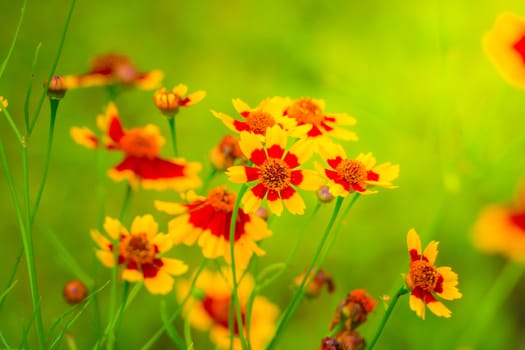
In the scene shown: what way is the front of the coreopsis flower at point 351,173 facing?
toward the camera

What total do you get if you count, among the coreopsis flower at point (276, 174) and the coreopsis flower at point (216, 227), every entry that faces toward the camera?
2

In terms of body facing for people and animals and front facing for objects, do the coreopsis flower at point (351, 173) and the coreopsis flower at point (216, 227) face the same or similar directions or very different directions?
same or similar directions

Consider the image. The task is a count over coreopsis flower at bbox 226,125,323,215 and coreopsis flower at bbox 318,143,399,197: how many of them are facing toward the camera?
2

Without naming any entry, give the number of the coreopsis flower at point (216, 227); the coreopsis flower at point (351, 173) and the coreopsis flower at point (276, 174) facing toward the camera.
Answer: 3

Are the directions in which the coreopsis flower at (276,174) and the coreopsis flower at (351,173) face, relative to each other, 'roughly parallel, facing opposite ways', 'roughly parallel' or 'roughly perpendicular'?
roughly parallel

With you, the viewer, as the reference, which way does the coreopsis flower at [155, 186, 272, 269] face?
facing the viewer

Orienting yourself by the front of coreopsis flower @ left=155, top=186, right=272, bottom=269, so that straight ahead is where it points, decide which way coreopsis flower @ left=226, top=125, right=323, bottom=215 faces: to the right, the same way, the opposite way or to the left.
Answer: the same way
